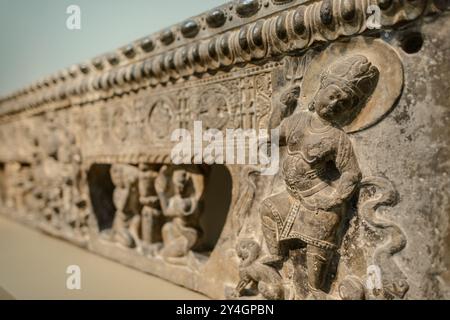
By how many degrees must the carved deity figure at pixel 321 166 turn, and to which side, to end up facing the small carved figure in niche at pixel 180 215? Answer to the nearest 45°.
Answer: approximately 90° to its right

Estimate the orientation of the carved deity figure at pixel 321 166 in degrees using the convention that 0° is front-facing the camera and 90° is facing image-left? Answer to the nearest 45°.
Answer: approximately 45°

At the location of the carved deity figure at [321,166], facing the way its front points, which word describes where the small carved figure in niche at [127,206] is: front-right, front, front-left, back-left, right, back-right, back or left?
right

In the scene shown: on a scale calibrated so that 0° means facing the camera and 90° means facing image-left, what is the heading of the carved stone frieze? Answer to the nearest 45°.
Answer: approximately 45°
